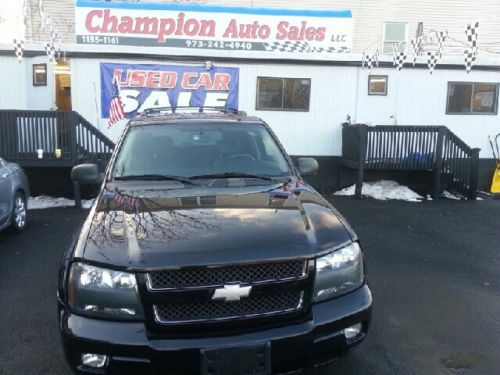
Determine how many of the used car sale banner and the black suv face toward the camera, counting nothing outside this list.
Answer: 2

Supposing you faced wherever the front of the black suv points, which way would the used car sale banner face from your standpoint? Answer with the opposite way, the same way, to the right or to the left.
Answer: the same way

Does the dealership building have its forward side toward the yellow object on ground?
no

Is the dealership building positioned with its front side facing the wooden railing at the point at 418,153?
no

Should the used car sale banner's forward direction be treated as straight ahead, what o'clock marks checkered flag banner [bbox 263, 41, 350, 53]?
The checkered flag banner is roughly at 9 o'clock from the used car sale banner.

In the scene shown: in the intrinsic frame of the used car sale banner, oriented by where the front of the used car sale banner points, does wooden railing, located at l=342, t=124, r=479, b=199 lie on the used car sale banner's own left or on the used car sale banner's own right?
on the used car sale banner's own left

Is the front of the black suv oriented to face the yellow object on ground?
no

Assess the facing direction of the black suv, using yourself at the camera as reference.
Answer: facing the viewer

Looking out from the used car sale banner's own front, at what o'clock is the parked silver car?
The parked silver car is roughly at 1 o'clock from the used car sale banner.

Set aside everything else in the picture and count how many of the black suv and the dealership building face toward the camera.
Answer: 2

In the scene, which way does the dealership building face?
toward the camera

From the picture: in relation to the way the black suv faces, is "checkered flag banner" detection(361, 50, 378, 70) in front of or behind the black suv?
behind
